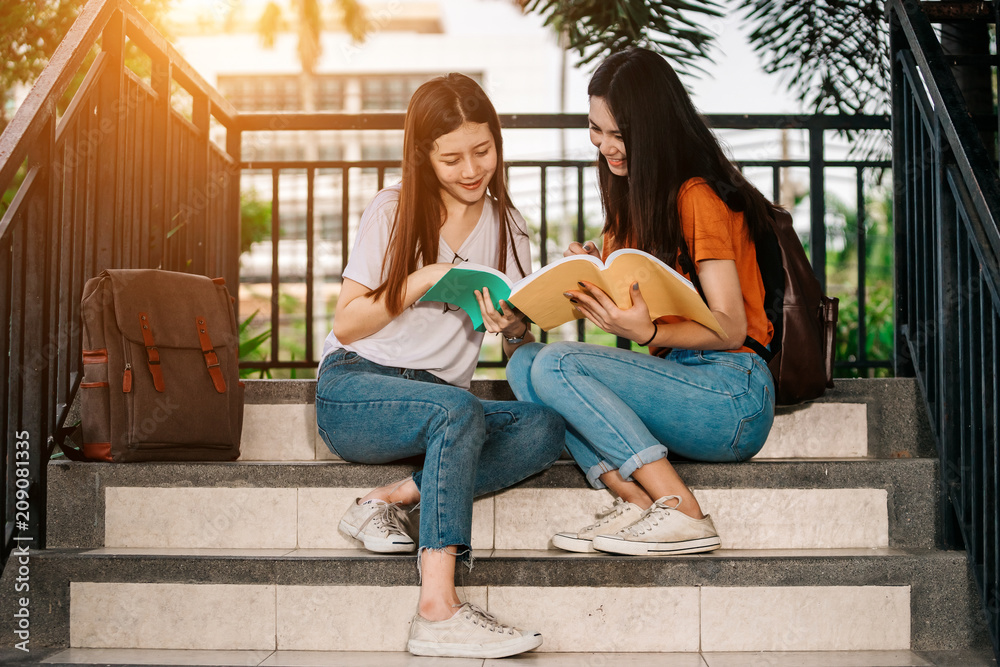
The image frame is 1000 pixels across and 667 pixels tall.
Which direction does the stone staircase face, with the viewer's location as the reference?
facing the viewer

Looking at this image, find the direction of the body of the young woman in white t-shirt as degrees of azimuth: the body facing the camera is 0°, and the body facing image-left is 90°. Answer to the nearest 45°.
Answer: approximately 315°

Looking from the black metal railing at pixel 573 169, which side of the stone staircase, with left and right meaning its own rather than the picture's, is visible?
back

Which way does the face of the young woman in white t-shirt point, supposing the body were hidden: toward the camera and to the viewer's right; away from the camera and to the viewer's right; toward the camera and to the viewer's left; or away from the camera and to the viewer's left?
toward the camera and to the viewer's right

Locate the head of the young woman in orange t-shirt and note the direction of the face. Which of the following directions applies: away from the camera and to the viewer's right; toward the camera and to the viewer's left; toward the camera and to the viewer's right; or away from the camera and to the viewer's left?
toward the camera and to the viewer's left

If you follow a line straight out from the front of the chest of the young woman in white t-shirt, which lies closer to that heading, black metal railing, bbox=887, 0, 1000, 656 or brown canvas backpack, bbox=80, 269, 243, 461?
the black metal railing
